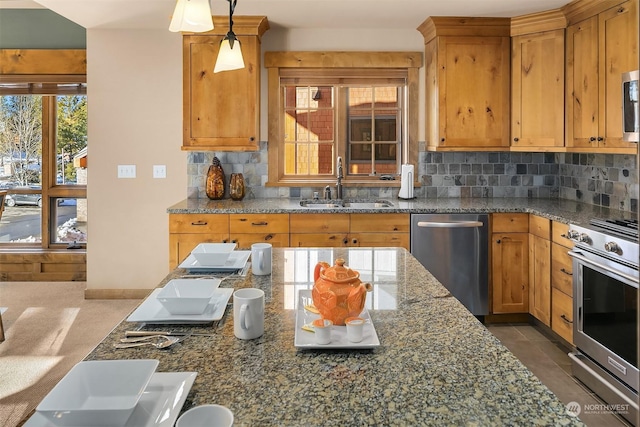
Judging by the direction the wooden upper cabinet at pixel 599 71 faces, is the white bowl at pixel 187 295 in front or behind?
in front

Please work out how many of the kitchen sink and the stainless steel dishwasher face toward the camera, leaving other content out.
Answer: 2

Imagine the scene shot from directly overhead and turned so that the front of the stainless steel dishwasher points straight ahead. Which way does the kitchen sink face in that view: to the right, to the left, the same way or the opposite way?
the same way

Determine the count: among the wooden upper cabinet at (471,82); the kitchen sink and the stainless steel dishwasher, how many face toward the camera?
3

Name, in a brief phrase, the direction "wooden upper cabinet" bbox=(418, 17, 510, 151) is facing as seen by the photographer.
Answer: facing the viewer

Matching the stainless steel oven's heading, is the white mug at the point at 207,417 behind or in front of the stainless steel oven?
in front

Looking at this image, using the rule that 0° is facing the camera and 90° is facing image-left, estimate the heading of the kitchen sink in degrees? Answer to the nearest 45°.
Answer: approximately 0°

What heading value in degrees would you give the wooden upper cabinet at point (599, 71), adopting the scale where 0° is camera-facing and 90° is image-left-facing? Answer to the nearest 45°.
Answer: approximately 45°
